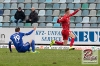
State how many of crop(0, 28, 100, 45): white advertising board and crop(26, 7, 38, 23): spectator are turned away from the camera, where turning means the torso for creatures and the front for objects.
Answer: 0

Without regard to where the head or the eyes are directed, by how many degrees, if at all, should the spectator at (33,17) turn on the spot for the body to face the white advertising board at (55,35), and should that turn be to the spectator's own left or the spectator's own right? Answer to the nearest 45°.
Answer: approximately 90° to the spectator's own left

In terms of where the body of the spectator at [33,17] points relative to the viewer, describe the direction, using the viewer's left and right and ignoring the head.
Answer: facing the viewer and to the left of the viewer

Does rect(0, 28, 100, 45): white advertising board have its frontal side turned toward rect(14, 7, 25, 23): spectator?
no

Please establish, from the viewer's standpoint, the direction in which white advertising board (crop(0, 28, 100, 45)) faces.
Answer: facing the viewer

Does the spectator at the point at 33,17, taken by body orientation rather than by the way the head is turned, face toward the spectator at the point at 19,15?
no
